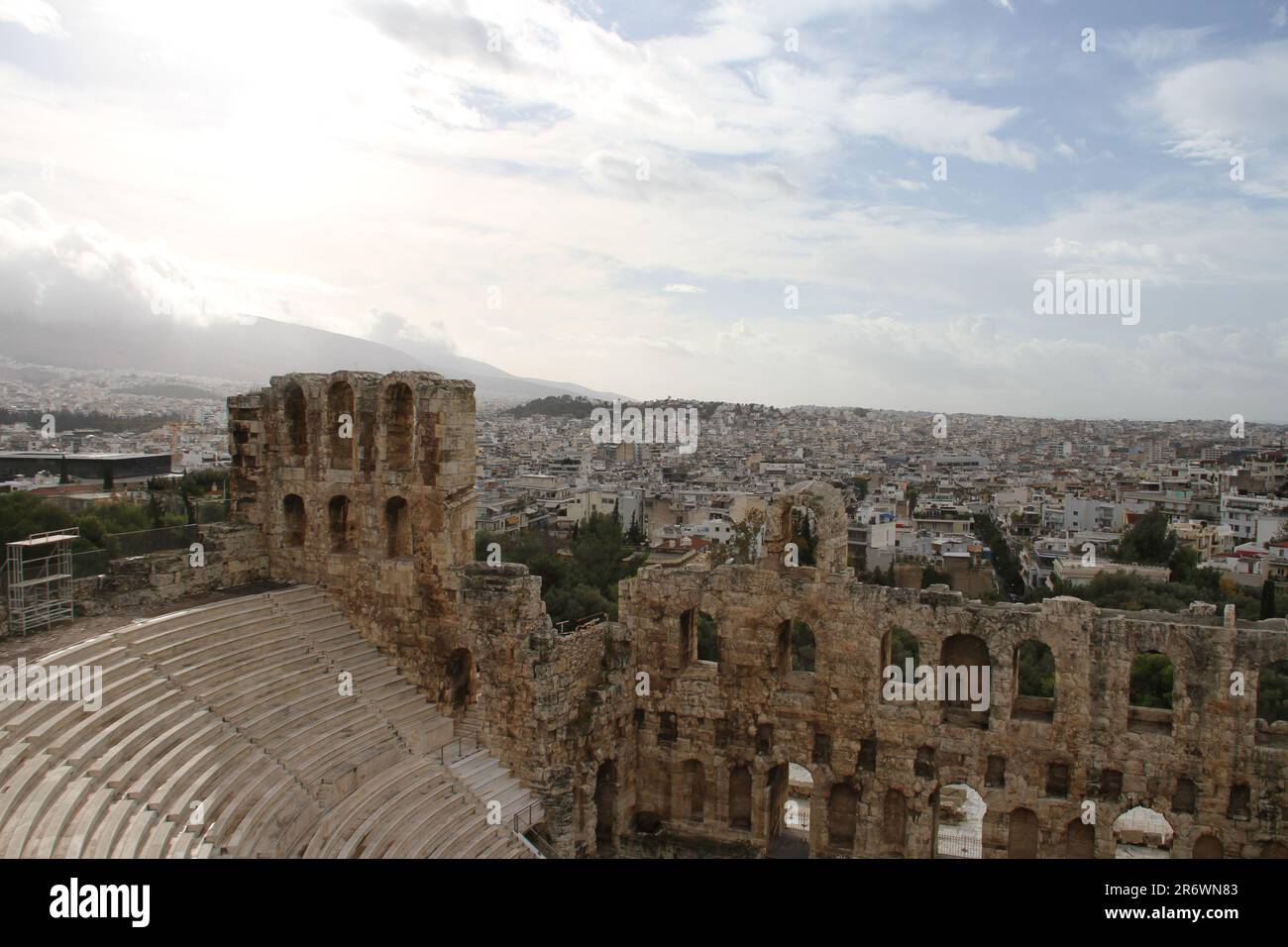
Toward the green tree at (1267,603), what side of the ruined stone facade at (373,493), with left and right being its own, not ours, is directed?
left

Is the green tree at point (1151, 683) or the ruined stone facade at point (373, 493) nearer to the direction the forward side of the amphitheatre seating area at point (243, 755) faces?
the green tree

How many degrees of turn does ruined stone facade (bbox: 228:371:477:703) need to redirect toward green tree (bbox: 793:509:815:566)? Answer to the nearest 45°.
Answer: approximately 135° to its left

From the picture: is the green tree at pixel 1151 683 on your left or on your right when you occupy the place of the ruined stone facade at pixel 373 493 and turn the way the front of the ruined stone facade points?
on your left

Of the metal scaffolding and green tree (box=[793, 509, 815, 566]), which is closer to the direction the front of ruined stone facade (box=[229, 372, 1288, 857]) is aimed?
the metal scaffolding

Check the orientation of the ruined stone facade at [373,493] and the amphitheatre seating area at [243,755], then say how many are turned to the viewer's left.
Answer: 0

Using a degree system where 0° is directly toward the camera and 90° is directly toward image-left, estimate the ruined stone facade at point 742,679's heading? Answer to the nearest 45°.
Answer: approximately 0°
